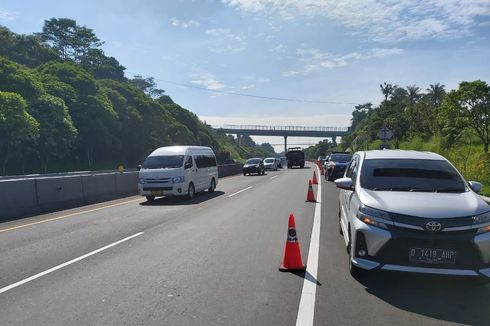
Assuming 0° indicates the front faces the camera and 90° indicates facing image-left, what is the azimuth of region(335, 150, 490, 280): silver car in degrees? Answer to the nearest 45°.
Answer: approximately 0°

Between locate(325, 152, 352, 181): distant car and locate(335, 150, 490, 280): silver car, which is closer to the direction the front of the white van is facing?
the silver car

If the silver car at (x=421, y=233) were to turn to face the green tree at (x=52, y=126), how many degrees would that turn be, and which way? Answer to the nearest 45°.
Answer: approximately 135° to its right

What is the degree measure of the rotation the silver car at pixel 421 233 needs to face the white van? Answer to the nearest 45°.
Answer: approximately 135° to its right

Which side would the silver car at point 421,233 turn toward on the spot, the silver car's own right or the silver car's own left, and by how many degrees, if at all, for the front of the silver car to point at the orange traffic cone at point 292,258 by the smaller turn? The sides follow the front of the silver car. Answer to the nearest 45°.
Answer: approximately 90° to the silver car's own right

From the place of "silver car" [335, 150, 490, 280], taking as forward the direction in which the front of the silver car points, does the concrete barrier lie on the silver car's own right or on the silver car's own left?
on the silver car's own right

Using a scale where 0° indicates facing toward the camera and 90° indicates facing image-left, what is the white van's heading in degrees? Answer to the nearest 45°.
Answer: approximately 45°

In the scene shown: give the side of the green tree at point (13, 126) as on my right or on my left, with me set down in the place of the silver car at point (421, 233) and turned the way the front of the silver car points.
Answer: on my right
